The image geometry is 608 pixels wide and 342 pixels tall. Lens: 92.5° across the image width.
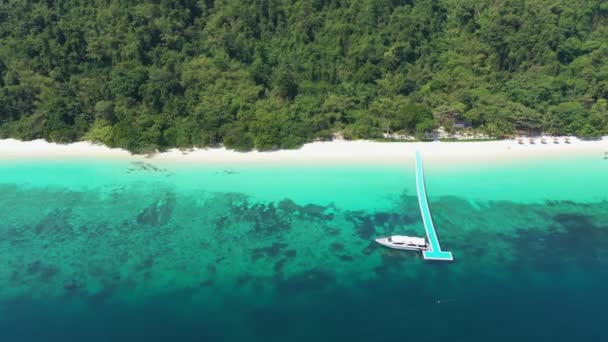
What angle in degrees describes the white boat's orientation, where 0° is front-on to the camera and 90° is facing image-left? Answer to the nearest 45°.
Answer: approximately 90°

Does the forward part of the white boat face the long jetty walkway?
no
